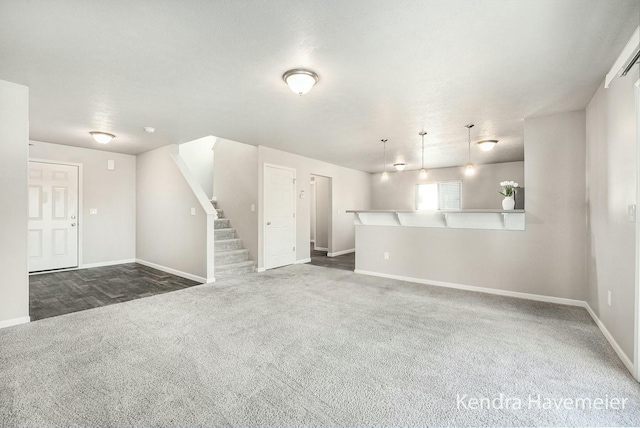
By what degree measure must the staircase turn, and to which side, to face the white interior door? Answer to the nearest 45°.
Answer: approximately 45° to its left

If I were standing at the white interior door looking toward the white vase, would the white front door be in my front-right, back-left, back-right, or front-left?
back-right

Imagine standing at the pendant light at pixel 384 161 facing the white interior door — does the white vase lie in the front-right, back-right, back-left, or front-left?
back-left

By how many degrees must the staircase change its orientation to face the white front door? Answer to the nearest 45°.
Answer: approximately 135° to its right

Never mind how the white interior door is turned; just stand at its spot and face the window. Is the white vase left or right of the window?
right

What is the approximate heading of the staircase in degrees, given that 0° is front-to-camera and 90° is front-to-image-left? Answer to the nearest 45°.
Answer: approximately 315°

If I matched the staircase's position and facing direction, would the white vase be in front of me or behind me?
in front

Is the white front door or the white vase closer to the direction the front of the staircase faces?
the white vase

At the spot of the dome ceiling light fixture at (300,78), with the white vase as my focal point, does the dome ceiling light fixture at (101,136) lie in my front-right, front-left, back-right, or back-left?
back-left
